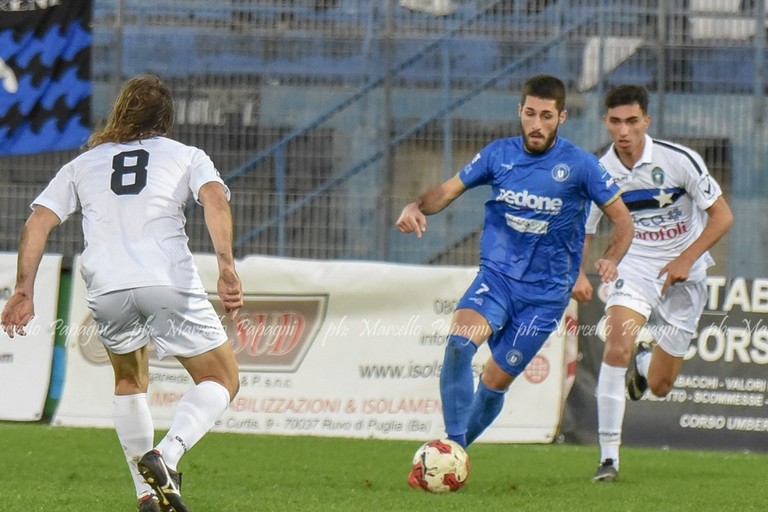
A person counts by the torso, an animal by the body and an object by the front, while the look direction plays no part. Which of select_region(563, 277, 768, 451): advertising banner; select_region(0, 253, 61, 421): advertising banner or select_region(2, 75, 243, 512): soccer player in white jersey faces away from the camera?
the soccer player in white jersey

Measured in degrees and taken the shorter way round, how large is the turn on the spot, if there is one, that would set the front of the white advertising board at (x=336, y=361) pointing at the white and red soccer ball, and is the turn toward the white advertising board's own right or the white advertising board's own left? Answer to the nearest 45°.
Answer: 0° — it already faces it

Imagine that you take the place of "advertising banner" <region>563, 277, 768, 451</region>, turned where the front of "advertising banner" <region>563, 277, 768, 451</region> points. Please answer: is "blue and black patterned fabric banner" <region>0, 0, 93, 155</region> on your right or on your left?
on your right

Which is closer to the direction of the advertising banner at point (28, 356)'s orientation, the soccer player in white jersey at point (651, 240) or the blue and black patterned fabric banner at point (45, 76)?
the soccer player in white jersey

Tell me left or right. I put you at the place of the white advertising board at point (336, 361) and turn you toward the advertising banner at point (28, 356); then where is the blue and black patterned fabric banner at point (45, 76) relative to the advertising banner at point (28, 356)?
right

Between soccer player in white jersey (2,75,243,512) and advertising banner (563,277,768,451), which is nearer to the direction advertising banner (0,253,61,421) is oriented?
the soccer player in white jersey

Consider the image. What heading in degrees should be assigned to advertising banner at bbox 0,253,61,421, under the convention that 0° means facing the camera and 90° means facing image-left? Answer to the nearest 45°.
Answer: approximately 0°

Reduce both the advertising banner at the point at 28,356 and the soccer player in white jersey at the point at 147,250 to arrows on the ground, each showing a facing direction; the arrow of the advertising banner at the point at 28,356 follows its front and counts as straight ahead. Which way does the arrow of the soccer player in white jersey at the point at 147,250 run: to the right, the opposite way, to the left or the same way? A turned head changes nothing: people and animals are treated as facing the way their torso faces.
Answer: the opposite way

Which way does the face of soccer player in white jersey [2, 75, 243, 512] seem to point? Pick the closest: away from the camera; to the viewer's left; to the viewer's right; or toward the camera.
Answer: away from the camera

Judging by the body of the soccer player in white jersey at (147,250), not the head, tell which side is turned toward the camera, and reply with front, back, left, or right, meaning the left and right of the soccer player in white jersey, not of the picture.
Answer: back
